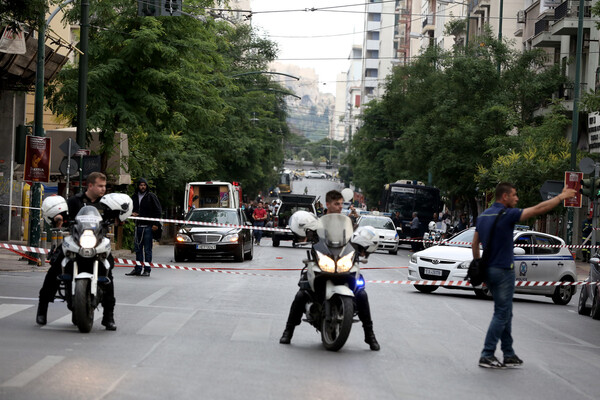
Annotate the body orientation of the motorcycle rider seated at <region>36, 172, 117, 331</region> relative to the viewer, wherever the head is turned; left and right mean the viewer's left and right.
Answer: facing the viewer

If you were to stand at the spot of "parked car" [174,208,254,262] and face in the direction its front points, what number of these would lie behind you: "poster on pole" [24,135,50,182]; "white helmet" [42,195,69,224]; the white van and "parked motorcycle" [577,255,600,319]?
1

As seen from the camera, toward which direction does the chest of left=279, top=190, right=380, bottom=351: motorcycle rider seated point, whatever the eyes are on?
toward the camera

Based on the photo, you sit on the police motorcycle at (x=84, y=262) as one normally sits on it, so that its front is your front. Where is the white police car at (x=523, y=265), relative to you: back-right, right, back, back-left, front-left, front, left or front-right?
back-left

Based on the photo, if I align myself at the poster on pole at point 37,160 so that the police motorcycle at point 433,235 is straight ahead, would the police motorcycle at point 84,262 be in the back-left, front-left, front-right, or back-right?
back-right

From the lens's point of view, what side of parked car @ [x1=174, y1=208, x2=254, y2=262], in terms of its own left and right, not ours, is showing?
front

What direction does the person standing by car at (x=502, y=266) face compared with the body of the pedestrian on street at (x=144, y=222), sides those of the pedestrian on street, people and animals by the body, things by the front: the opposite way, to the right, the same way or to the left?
to the left

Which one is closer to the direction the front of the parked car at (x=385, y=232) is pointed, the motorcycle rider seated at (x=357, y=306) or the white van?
the motorcycle rider seated

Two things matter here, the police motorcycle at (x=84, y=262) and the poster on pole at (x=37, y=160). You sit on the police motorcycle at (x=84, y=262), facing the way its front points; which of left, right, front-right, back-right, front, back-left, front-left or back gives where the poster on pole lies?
back

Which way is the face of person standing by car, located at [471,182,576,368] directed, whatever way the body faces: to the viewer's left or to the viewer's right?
to the viewer's right

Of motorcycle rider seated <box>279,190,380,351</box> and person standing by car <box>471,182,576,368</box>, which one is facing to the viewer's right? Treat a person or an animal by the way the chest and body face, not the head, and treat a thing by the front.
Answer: the person standing by car

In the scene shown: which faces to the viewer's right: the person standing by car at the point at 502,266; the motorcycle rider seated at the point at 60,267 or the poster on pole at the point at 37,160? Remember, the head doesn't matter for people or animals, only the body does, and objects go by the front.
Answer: the person standing by car

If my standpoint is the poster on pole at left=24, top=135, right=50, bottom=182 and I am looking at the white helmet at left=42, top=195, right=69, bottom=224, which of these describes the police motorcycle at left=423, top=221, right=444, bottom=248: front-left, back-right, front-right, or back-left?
back-left
